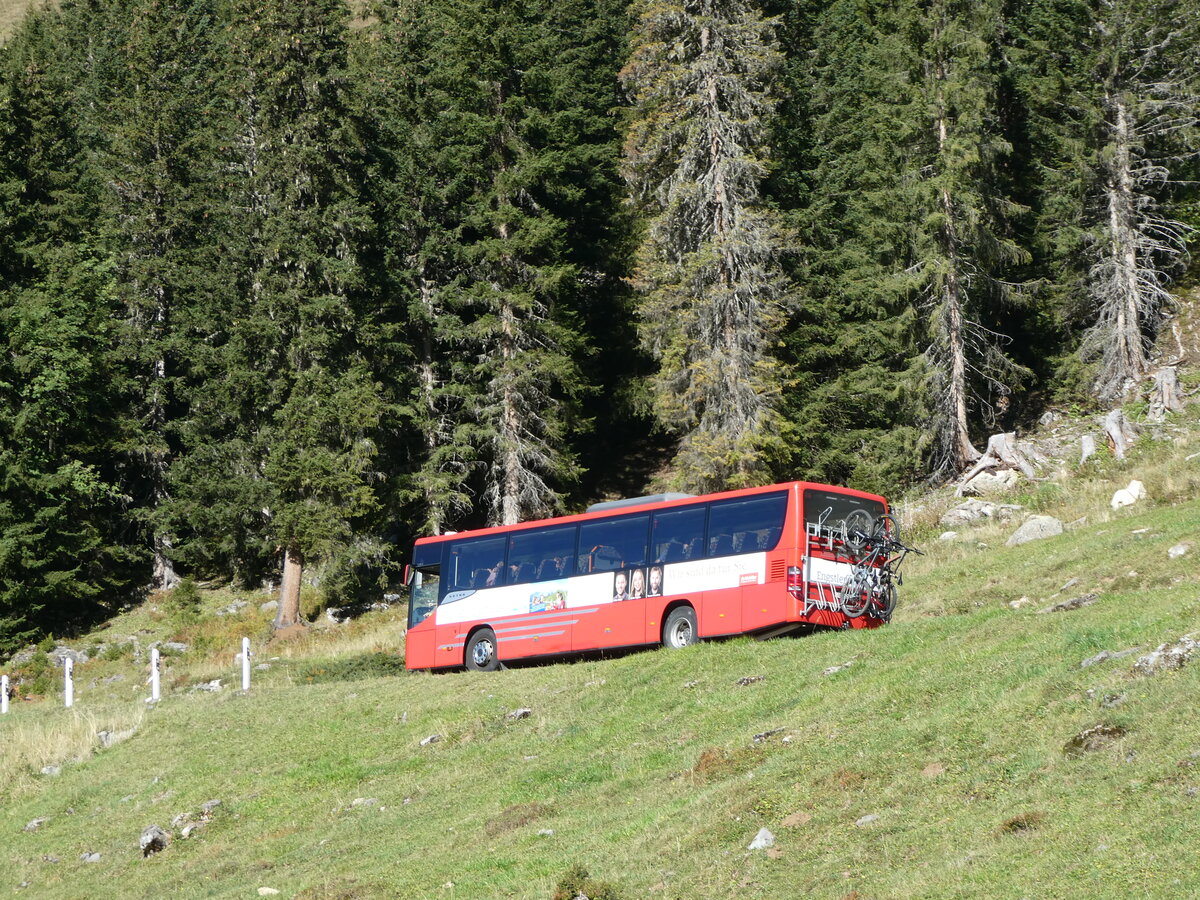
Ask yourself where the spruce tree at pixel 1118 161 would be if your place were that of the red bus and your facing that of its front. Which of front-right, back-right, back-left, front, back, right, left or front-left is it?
right

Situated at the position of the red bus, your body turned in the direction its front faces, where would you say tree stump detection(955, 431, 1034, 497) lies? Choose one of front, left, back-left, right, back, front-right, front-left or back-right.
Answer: right

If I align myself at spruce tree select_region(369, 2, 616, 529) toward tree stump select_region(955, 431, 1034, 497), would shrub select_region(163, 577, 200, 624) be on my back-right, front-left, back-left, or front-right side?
back-right

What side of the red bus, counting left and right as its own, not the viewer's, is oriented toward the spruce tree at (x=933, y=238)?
right

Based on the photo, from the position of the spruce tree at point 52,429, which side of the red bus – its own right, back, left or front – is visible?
front

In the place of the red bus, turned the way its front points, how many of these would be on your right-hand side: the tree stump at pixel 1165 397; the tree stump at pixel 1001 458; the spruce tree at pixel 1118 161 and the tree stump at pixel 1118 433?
4

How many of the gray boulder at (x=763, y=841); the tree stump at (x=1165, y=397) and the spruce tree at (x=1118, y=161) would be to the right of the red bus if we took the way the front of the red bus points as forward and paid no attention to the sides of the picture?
2

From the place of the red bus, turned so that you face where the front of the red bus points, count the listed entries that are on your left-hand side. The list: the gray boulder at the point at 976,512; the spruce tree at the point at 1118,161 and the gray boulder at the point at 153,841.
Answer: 1

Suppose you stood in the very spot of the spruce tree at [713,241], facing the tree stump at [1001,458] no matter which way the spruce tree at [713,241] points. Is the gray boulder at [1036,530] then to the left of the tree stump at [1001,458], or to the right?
right

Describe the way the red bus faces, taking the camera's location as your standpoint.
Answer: facing away from the viewer and to the left of the viewer

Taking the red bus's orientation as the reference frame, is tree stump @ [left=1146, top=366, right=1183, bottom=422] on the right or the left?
on its right
